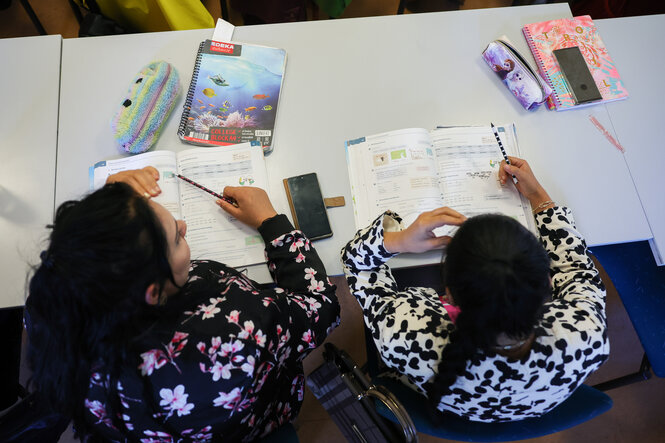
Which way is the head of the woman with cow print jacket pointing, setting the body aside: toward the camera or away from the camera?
away from the camera

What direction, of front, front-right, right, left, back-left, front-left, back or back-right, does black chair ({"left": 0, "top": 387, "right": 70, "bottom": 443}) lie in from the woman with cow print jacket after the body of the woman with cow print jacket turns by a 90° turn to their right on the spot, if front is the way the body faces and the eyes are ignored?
back

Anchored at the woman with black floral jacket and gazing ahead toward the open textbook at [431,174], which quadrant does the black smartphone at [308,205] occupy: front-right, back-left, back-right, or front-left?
front-left

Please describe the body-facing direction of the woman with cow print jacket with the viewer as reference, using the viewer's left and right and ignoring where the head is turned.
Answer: facing away from the viewer

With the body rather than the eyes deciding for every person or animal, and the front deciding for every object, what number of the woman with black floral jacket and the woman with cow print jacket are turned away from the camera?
2

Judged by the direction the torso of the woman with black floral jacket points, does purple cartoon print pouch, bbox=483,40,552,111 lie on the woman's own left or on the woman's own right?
on the woman's own right

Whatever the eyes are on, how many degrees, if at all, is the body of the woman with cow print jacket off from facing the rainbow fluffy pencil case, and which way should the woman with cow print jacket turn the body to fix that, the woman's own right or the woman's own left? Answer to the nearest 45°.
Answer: approximately 90° to the woman's own left

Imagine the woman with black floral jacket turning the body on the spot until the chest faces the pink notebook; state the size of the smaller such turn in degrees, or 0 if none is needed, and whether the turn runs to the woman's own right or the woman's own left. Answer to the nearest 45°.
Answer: approximately 90° to the woman's own right

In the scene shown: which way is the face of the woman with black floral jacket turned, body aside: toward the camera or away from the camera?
away from the camera

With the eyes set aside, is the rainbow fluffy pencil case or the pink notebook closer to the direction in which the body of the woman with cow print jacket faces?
the pink notebook

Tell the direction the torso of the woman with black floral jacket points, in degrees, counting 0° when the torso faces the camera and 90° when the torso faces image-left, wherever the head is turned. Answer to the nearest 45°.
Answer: approximately 180°
